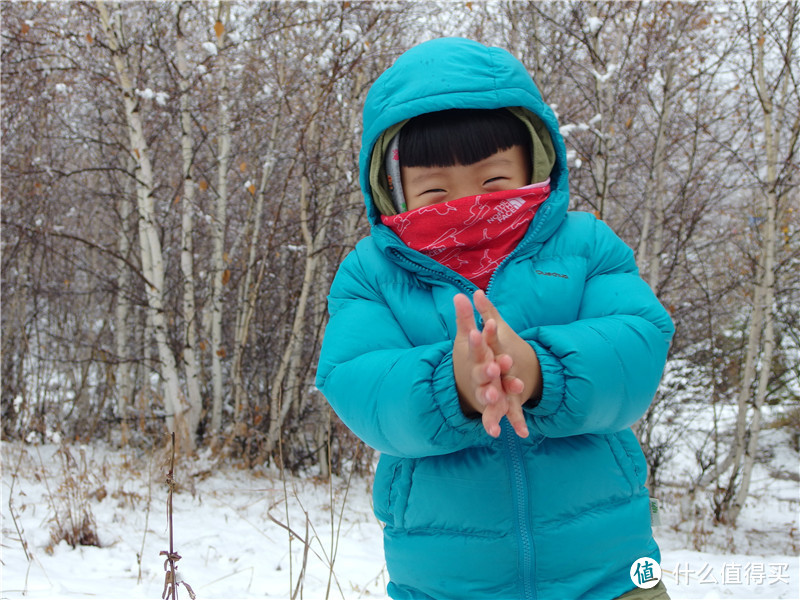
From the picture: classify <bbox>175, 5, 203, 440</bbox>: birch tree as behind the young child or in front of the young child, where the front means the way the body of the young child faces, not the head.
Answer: behind

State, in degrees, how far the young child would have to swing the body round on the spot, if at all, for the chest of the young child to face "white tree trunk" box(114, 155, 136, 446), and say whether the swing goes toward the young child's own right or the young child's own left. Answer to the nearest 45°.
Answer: approximately 135° to the young child's own right

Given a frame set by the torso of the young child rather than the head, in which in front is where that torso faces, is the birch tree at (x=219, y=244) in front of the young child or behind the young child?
behind

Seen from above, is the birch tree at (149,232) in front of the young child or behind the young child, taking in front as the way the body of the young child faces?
behind

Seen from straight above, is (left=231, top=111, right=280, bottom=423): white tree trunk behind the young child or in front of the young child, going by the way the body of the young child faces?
behind

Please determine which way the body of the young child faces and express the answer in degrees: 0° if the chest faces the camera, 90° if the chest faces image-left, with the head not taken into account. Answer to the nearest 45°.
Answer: approximately 0°
